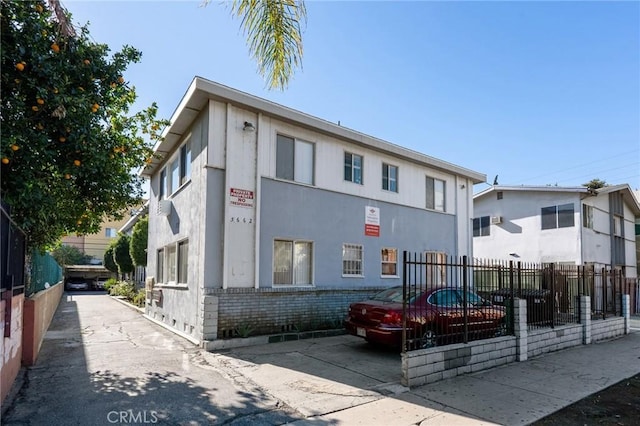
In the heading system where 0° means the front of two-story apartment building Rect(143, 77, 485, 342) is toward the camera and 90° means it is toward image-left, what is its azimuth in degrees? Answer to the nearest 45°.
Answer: approximately 315°

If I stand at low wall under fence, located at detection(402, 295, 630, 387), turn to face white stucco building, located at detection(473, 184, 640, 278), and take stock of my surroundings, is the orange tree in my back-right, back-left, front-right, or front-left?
back-left

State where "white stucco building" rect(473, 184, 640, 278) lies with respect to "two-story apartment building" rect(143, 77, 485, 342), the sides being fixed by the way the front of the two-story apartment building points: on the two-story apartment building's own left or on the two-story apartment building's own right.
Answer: on the two-story apartment building's own left

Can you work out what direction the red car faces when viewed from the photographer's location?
facing away from the viewer and to the right of the viewer

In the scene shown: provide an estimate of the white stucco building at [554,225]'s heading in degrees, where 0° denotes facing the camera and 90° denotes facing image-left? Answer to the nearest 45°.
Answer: approximately 315°

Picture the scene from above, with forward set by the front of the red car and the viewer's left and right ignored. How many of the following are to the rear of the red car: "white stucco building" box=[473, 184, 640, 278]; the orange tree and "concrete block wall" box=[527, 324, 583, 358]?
1

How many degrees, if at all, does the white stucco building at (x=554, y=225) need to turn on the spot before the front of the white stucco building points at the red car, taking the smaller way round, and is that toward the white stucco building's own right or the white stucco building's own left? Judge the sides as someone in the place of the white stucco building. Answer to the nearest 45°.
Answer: approximately 45° to the white stucco building's own right

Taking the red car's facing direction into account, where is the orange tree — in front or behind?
behind
